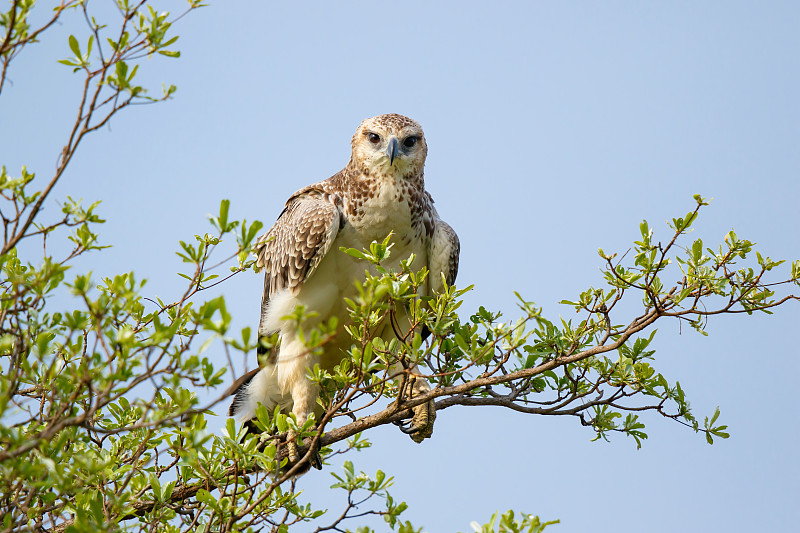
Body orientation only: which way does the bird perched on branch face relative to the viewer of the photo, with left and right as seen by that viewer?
facing the viewer and to the right of the viewer
